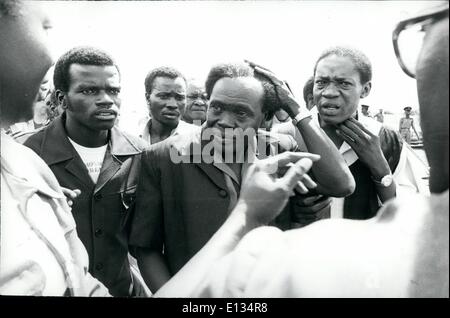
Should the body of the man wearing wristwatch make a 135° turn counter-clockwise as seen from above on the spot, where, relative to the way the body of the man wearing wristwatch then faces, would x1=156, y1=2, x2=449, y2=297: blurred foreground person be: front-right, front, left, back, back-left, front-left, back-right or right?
right

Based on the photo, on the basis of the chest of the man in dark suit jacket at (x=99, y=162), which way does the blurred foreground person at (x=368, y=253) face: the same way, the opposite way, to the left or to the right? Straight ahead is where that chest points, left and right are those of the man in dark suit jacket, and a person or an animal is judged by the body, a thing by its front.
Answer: the opposite way

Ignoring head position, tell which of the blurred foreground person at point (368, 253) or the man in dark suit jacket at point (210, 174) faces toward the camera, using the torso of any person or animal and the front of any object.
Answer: the man in dark suit jacket

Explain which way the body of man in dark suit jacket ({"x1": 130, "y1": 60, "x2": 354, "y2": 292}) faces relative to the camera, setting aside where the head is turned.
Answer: toward the camera

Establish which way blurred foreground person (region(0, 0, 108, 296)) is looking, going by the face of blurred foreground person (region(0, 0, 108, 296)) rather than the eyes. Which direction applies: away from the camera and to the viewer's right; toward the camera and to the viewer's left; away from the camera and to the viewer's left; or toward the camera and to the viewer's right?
away from the camera and to the viewer's right

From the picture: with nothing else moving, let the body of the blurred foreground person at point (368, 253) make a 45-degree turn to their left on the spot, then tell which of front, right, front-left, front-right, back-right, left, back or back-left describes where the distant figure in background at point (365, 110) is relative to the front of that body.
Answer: right

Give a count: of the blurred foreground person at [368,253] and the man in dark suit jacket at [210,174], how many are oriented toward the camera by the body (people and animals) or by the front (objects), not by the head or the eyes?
1

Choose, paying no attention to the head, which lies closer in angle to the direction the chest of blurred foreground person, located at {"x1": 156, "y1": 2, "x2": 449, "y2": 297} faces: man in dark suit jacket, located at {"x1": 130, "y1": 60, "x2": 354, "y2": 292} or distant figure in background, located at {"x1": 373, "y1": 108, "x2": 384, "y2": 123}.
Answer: the man in dark suit jacket

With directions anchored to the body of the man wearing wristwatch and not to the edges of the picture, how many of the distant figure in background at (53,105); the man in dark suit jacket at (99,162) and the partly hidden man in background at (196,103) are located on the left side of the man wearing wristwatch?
0

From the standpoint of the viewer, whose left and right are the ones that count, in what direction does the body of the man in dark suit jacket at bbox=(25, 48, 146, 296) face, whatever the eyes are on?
facing the viewer and to the right of the viewer

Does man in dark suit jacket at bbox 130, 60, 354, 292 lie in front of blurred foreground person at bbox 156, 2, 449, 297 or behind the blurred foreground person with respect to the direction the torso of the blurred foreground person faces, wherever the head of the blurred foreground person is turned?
in front

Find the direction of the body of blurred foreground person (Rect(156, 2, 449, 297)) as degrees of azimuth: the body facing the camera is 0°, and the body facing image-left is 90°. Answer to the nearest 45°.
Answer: approximately 135°
